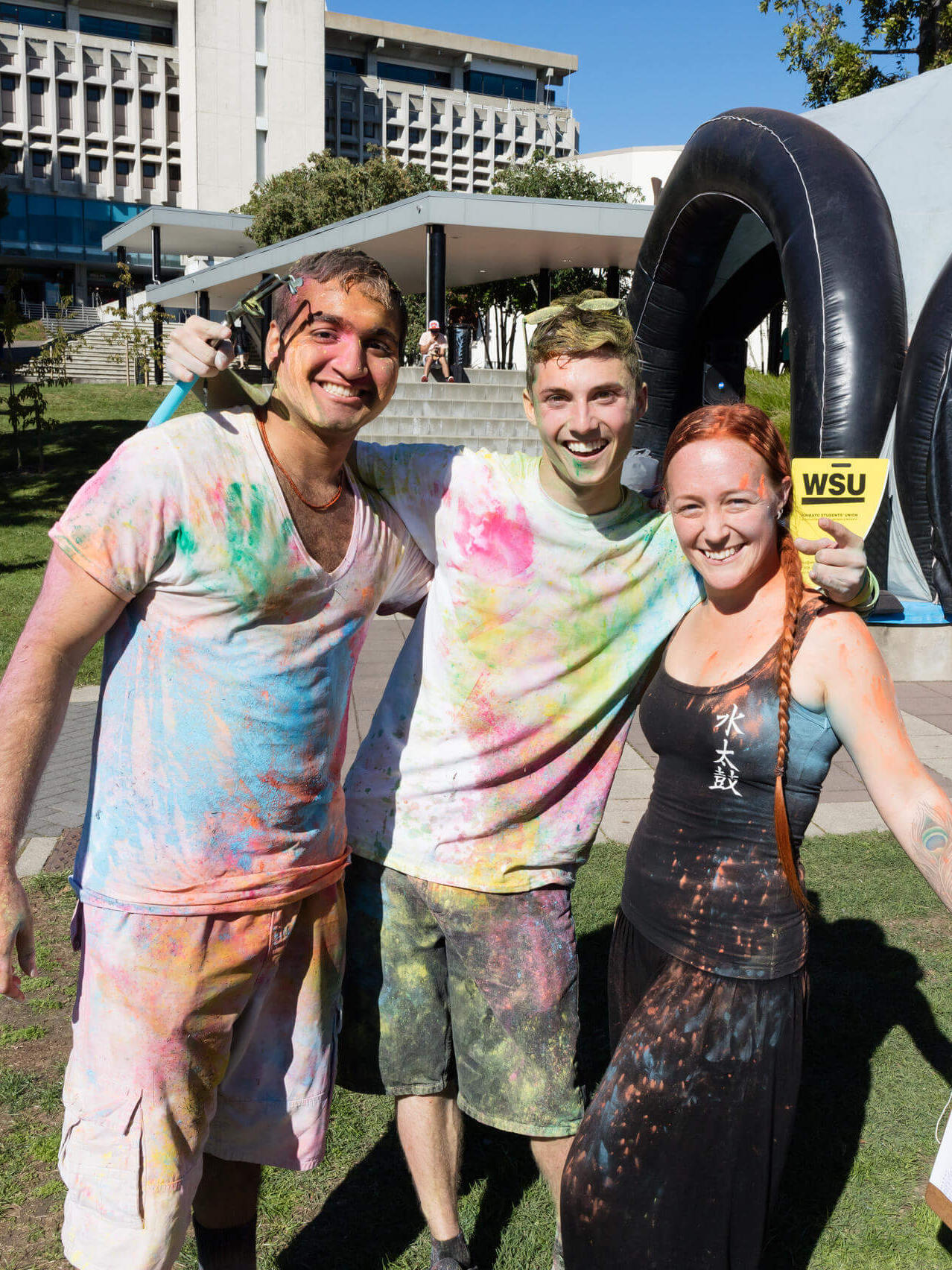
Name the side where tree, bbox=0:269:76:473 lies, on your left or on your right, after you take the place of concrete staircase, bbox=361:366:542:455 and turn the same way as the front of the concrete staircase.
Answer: on your right

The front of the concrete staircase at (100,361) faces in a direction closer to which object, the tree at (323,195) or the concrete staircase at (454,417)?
the concrete staircase

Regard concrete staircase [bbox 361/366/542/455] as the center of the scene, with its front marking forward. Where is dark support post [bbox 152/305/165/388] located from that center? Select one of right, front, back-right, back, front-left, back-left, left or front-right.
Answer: back-right

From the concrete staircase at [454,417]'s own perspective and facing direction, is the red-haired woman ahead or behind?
ahead

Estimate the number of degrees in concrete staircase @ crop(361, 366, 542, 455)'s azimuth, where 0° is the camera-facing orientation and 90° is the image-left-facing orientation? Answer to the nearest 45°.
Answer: approximately 0°
